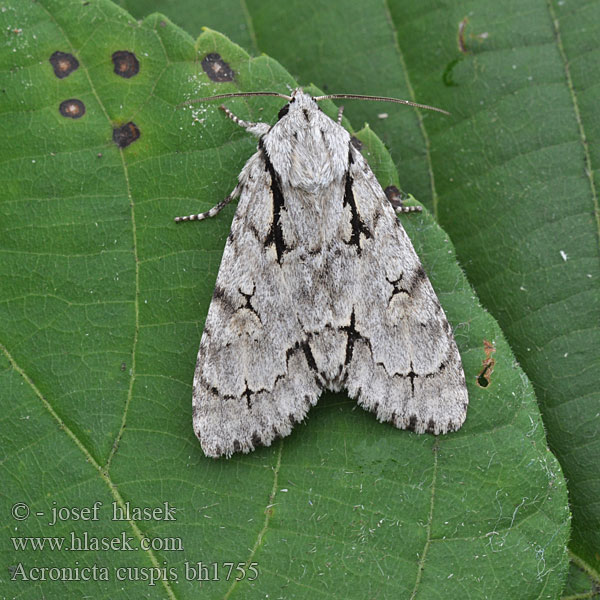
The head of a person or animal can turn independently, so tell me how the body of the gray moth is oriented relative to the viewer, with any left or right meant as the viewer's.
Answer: facing away from the viewer
